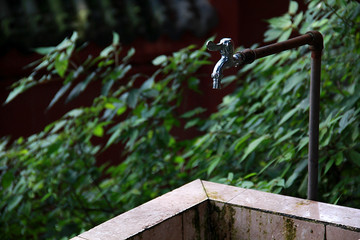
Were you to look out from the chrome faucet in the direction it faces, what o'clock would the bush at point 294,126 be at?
The bush is roughly at 5 o'clock from the chrome faucet.
